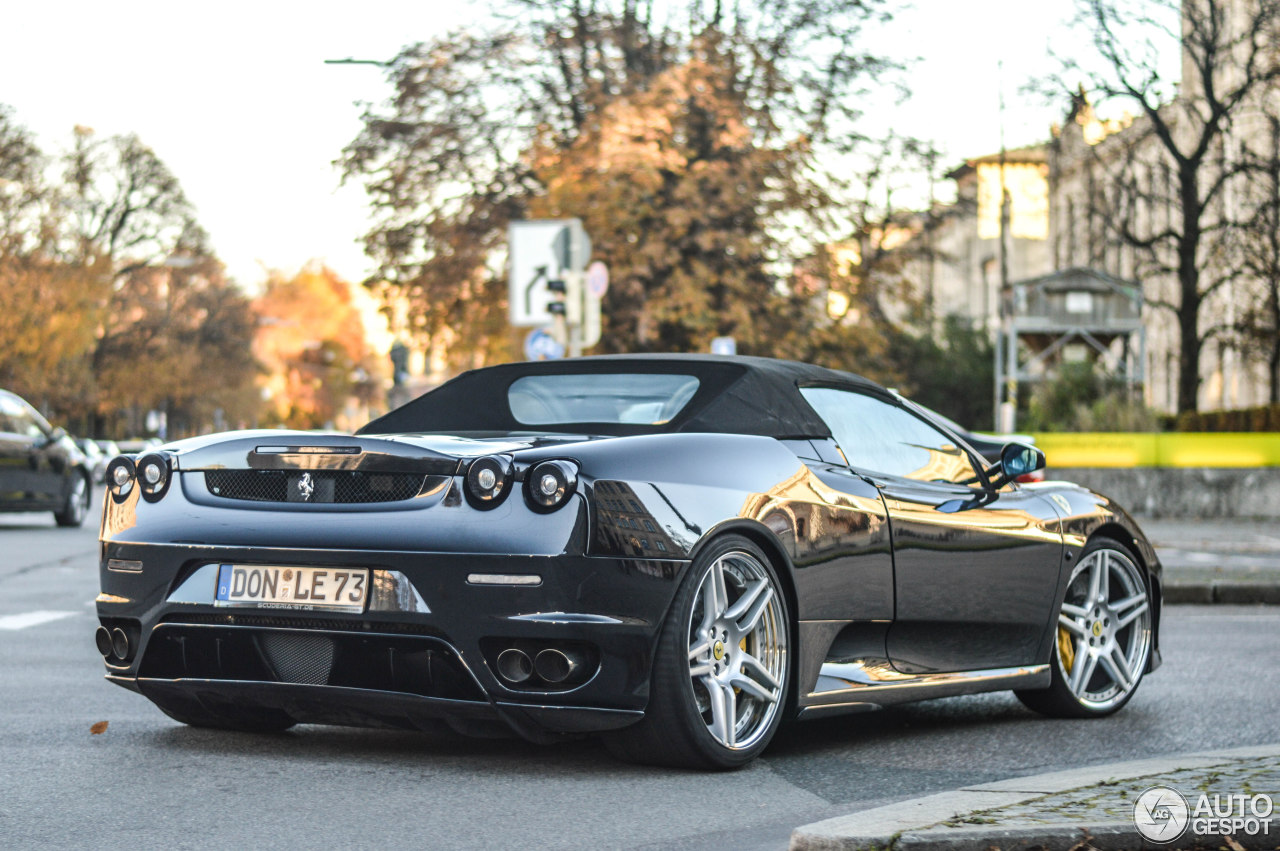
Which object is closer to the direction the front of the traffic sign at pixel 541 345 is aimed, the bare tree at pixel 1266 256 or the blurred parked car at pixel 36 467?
the blurred parked car

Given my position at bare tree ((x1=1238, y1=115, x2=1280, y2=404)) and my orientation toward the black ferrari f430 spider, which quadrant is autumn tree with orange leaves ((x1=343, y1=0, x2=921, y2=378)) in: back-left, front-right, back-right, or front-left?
front-right

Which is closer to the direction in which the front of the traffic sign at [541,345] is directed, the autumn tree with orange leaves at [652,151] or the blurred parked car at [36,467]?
the blurred parked car

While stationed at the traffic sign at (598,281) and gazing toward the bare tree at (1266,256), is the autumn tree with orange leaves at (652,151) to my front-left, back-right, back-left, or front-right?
front-left

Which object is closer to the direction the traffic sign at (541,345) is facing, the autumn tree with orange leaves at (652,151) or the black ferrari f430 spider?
the black ferrari f430 spider

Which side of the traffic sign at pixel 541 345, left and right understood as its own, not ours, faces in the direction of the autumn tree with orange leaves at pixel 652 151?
back

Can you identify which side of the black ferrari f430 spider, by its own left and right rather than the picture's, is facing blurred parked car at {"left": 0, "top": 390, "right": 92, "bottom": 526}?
left

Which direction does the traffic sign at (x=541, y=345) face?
toward the camera

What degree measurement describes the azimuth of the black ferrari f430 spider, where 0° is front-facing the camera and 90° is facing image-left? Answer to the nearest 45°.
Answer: approximately 225°

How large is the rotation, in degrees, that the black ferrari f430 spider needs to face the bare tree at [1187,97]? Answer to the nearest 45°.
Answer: approximately 45° to its left

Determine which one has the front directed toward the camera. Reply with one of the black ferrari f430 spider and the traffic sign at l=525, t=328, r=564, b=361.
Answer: the traffic sign

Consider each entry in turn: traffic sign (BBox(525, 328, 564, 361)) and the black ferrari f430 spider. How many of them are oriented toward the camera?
1

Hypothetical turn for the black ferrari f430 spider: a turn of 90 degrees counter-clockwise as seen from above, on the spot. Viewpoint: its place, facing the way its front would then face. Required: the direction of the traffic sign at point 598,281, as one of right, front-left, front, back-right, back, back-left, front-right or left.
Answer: front-right

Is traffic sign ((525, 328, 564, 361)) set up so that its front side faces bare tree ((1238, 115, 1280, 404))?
no

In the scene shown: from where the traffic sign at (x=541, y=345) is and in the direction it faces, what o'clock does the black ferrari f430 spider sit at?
The black ferrari f430 spider is roughly at 12 o'clock from the traffic sign.
